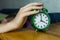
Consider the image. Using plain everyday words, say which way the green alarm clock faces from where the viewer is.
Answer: facing the viewer
